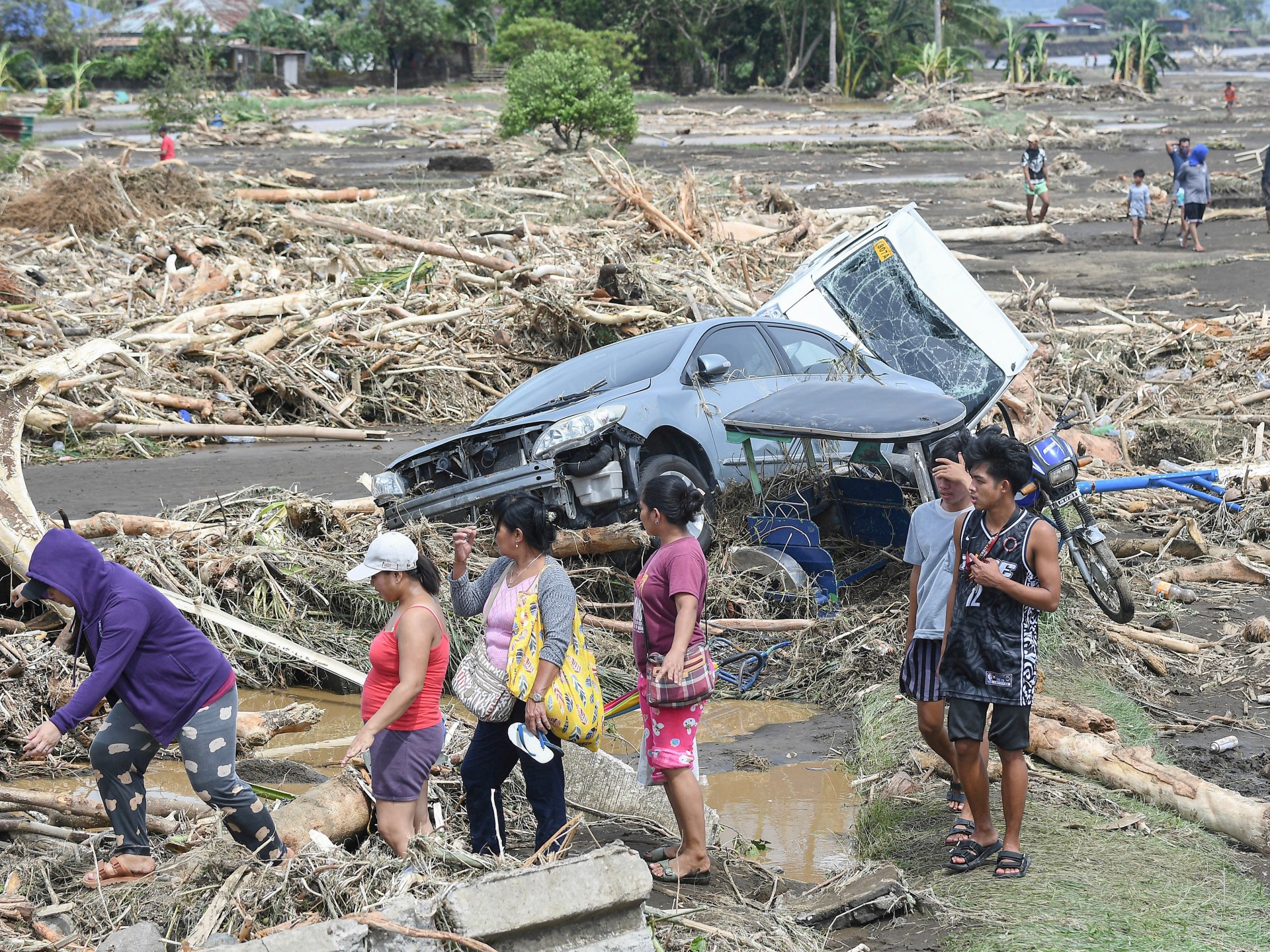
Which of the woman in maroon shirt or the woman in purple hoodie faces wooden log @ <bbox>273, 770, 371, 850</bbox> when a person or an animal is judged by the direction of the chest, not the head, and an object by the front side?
the woman in maroon shirt

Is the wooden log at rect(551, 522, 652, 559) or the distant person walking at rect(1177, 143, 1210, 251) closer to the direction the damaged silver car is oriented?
the wooden log

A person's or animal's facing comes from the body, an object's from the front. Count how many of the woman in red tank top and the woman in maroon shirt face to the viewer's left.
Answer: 2

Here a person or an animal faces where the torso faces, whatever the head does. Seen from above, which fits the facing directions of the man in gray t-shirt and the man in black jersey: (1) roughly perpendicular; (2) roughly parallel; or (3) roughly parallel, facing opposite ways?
roughly parallel

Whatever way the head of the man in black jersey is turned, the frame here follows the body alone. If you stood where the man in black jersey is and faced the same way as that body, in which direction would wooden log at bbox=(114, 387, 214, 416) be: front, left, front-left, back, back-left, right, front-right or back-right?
right

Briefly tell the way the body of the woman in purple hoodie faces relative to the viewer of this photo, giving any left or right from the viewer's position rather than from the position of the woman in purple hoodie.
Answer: facing to the left of the viewer

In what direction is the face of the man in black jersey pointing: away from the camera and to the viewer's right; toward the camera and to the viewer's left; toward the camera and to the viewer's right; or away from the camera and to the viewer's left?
toward the camera and to the viewer's left

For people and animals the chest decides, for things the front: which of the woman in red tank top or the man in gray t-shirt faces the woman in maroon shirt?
the man in gray t-shirt

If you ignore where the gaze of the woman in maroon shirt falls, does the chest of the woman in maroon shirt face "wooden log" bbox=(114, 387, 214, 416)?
no

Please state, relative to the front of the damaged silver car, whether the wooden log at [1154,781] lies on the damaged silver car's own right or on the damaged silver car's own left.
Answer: on the damaged silver car's own left

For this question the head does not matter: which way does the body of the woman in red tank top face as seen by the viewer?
to the viewer's left

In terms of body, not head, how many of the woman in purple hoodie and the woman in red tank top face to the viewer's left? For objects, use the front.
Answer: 2

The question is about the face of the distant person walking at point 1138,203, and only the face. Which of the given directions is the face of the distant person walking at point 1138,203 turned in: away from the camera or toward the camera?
toward the camera

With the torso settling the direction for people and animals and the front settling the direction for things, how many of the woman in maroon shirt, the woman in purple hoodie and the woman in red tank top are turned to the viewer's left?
3

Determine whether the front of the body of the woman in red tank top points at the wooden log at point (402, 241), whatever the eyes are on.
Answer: no

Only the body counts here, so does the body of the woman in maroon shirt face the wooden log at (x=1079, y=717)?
no

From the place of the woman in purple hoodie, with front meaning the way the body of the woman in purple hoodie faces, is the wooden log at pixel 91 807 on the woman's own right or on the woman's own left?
on the woman's own right

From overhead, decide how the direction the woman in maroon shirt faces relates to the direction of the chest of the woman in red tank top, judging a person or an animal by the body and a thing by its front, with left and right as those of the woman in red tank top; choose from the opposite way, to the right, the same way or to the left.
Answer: the same way

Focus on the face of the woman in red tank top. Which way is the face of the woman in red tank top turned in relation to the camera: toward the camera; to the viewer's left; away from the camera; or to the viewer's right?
to the viewer's left

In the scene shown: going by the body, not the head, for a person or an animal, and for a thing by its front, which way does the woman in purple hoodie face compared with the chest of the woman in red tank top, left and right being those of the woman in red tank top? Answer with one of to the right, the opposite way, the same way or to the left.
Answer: the same way
